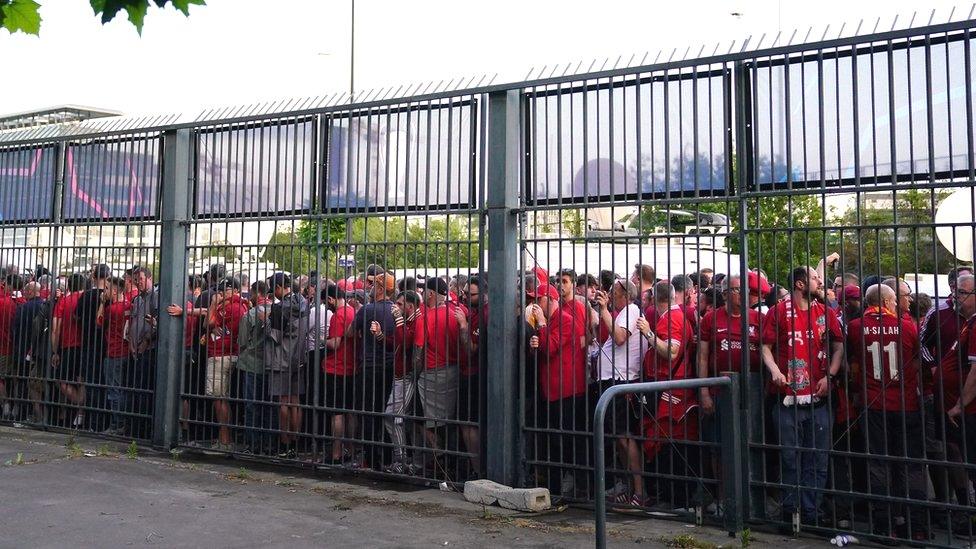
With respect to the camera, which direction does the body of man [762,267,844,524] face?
toward the camera

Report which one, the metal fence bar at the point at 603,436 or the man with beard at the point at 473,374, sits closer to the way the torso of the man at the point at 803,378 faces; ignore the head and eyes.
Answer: the metal fence bar

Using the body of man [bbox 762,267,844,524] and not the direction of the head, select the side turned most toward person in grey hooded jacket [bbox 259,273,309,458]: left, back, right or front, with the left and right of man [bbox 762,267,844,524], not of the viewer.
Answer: right
